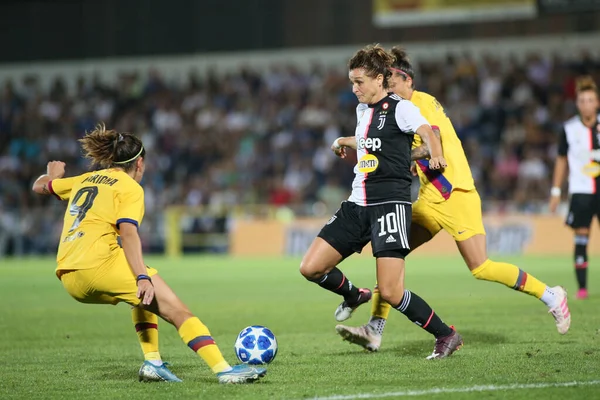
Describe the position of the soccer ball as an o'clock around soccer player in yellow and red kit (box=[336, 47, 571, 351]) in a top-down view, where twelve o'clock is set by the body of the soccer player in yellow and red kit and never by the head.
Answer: The soccer ball is roughly at 11 o'clock from the soccer player in yellow and red kit.

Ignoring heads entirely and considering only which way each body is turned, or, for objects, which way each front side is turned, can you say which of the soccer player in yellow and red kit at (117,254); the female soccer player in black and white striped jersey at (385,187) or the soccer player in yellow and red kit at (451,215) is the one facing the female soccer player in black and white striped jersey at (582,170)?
the soccer player in yellow and red kit at (117,254)

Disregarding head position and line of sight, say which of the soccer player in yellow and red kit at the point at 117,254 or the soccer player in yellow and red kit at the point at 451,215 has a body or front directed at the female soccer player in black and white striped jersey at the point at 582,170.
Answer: the soccer player in yellow and red kit at the point at 117,254

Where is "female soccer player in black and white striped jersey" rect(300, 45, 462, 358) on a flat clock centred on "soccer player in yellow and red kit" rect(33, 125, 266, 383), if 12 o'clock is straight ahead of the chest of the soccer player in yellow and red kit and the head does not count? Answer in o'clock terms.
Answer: The female soccer player in black and white striped jersey is roughly at 1 o'clock from the soccer player in yellow and red kit.

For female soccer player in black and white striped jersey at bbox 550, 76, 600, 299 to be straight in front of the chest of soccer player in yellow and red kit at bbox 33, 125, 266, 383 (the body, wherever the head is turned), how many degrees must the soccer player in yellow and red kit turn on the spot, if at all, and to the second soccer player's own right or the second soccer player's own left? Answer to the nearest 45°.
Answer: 0° — they already face them

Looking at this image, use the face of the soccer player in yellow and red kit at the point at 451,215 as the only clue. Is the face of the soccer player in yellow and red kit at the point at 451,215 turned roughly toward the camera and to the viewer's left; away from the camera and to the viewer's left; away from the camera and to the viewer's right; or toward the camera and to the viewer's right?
toward the camera and to the viewer's left

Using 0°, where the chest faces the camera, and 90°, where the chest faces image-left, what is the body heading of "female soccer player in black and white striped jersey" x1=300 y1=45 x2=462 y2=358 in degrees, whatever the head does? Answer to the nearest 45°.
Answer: approximately 45°

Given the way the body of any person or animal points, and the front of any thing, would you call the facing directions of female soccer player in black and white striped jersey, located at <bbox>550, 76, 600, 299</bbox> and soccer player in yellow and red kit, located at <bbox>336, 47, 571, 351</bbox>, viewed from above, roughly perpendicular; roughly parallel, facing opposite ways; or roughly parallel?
roughly perpendicular

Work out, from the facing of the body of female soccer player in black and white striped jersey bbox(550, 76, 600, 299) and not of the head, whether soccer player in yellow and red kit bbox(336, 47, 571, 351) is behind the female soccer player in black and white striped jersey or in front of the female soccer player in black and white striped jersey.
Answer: in front

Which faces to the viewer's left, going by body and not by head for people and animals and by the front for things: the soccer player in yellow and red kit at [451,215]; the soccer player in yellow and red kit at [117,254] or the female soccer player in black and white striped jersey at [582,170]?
the soccer player in yellow and red kit at [451,215]

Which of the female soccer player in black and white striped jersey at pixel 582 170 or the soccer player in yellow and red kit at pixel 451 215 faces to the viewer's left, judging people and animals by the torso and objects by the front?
the soccer player in yellow and red kit

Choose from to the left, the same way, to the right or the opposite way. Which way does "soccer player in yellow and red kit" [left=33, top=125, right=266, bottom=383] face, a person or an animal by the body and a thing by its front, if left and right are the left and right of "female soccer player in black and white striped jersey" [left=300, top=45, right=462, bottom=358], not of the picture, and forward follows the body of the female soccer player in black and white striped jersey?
the opposite way

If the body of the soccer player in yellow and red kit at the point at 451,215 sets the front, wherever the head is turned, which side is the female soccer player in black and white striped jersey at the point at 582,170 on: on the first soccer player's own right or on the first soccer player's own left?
on the first soccer player's own right

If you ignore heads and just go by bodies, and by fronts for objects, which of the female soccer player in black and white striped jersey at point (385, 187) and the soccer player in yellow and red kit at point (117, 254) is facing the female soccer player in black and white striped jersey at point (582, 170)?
the soccer player in yellow and red kit

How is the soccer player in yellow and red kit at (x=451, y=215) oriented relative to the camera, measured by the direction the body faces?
to the viewer's left

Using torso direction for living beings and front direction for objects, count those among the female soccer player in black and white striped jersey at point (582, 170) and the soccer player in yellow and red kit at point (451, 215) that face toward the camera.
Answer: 1

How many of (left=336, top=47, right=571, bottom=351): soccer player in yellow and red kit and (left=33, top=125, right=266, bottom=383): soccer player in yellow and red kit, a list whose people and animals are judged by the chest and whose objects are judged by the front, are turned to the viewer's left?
1
